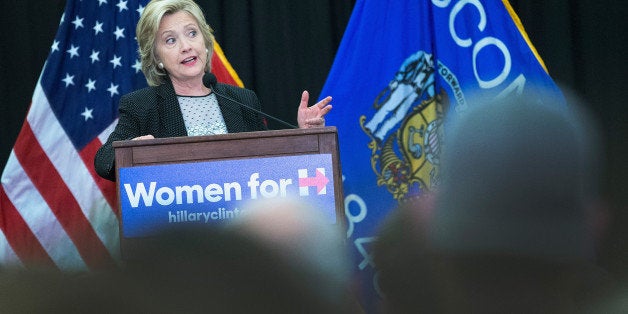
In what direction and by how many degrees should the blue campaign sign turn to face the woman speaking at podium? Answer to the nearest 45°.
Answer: approximately 180°

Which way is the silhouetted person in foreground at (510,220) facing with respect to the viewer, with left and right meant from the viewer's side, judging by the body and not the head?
facing away from the viewer

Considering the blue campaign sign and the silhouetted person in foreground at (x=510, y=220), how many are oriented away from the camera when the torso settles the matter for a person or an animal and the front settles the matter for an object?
1

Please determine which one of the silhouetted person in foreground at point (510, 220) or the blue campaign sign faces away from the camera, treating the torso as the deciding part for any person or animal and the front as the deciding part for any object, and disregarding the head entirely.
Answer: the silhouetted person in foreground

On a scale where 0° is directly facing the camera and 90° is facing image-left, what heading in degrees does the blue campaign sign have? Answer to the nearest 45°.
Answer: approximately 0°

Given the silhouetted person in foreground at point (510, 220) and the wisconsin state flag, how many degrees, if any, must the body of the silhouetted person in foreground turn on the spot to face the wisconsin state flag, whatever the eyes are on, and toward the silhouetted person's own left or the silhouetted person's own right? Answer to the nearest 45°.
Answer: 0° — they already face it

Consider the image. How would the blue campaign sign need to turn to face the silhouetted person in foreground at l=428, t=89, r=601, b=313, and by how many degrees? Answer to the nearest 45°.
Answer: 0° — it already faces them

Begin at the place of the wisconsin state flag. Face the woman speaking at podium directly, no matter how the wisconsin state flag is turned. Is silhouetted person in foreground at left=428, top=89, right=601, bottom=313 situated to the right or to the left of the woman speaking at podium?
left

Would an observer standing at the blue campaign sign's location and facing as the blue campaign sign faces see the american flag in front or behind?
behind

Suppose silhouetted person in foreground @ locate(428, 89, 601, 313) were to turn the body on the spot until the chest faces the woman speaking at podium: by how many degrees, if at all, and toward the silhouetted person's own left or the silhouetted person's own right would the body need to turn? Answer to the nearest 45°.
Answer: approximately 45° to the silhouetted person's own left
